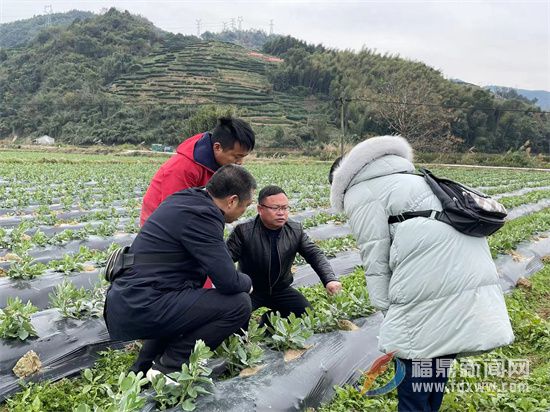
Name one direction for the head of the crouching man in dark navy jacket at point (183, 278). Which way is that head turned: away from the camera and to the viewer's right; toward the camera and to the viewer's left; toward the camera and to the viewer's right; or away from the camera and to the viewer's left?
away from the camera and to the viewer's right

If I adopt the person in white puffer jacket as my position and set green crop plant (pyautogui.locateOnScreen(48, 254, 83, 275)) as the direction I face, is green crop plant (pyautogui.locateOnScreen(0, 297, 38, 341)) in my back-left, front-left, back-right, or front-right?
front-left

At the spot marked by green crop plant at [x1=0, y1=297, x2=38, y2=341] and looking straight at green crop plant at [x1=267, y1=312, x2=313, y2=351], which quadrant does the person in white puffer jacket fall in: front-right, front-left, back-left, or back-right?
front-right

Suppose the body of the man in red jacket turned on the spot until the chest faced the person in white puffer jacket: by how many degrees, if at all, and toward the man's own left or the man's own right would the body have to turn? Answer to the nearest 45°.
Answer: approximately 45° to the man's own right

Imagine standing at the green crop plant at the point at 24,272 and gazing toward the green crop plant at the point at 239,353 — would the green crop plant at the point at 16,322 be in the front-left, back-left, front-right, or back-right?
front-right

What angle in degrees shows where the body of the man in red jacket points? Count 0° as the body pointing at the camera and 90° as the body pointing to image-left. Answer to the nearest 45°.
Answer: approximately 270°

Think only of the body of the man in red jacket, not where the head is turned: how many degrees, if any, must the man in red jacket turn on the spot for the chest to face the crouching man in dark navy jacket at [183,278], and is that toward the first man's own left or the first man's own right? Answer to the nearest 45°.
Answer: approximately 90° to the first man's own right

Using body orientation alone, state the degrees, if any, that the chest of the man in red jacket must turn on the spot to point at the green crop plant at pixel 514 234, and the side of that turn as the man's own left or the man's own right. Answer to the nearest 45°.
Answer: approximately 45° to the man's own left
